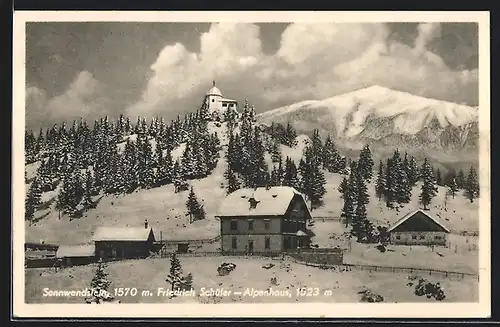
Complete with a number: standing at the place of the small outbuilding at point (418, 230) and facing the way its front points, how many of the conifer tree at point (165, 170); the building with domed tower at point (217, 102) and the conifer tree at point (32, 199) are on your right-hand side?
3

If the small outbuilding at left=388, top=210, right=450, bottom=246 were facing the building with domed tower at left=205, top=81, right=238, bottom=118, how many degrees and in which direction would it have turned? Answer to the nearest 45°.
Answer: approximately 90° to its right

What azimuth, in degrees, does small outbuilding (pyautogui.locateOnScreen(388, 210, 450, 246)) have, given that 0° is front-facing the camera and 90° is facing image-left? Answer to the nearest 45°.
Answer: approximately 0°

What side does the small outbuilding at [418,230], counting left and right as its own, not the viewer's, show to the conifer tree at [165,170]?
right

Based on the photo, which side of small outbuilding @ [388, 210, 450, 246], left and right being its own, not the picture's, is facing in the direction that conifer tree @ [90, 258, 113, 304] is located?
right
